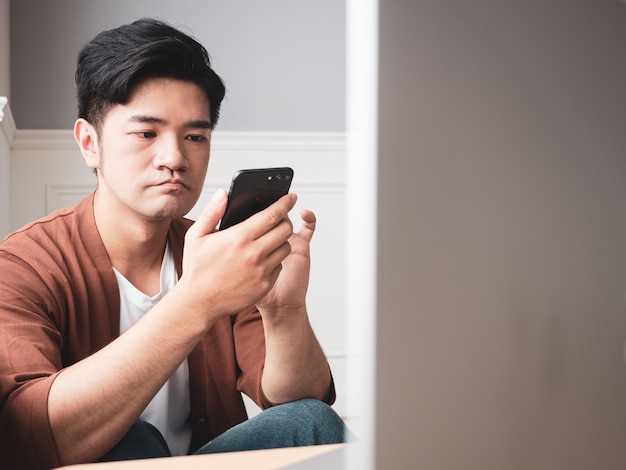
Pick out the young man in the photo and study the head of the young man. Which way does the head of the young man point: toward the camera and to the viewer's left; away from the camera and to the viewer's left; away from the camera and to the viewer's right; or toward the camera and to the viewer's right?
toward the camera and to the viewer's right

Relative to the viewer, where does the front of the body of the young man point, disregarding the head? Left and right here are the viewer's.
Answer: facing the viewer and to the right of the viewer
